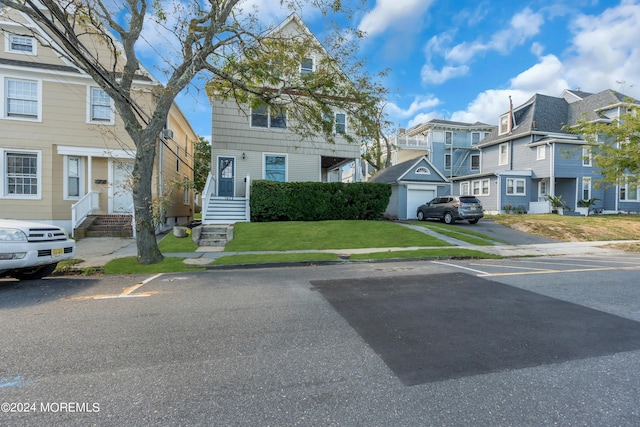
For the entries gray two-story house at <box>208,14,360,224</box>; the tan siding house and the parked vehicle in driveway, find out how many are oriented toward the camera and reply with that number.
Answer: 2

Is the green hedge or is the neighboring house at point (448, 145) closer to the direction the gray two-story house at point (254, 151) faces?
the green hedge

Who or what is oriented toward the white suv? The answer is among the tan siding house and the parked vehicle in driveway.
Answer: the tan siding house

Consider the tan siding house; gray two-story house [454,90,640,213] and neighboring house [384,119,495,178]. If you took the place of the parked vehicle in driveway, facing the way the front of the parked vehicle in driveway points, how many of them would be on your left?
1

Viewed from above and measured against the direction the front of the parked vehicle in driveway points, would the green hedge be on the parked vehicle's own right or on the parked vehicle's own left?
on the parked vehicle's own left

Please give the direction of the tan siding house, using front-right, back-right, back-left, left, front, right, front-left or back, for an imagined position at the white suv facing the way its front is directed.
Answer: back-left

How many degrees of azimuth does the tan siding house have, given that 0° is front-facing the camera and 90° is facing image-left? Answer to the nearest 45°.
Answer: approximately 0°

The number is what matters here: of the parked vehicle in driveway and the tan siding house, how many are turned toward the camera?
1

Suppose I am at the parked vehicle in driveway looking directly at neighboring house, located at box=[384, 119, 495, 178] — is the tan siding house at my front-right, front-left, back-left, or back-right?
back-left
